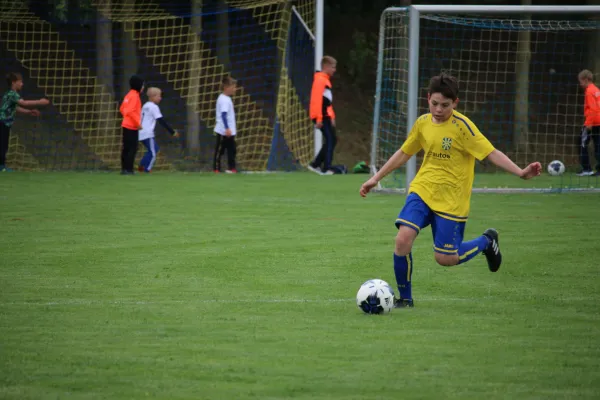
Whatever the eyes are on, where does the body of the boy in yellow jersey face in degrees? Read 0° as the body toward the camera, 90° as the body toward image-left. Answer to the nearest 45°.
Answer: approximately 45°

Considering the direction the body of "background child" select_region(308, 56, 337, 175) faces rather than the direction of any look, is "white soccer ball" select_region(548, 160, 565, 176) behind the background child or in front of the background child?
in front

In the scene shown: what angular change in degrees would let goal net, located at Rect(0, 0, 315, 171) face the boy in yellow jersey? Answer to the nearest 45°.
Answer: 0° — it already faces them

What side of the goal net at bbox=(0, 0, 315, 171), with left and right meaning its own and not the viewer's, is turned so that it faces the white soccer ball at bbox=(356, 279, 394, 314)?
front

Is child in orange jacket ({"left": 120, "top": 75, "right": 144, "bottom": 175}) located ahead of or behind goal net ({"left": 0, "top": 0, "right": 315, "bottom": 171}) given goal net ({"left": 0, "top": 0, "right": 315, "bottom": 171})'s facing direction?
ahead

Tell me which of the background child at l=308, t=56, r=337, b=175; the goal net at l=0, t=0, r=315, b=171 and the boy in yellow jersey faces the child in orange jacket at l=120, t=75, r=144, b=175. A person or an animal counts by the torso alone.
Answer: the goal net

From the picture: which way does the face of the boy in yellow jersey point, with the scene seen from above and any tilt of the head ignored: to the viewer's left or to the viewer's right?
to the viewer's left

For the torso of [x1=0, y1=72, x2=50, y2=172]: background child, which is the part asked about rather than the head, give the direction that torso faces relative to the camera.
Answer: to the viewer's right

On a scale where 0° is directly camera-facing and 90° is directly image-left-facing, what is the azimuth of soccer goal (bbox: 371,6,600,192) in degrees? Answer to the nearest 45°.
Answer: approximately 0°

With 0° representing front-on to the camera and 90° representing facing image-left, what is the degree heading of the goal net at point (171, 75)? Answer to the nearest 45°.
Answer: approximately 0°

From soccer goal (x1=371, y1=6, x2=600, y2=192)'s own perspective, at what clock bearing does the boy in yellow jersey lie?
The boy in yellow jersey is roughly at 12 o'clock from the soccer goal.

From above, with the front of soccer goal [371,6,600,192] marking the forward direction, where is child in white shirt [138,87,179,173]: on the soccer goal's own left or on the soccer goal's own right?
on the soccer goal's own right
